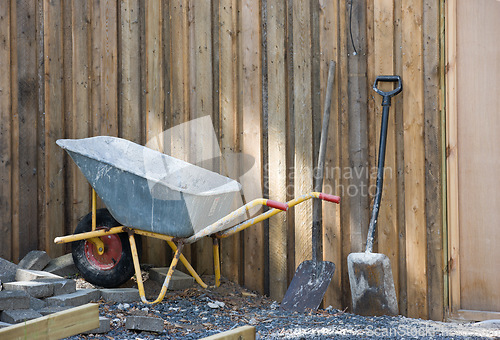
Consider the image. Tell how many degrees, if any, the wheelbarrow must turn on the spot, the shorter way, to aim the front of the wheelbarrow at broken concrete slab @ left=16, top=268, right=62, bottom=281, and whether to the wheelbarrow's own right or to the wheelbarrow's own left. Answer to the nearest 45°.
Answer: approximately 45° to the wheelbarrow's own left

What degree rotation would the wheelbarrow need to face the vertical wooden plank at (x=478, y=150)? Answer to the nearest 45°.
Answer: approximately 135° to its right

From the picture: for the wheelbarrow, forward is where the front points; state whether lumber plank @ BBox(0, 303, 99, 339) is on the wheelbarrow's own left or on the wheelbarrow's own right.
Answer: on the wheelbarrow's own left

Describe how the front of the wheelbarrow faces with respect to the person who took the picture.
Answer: facing away from the viewer and to the left of the viewer

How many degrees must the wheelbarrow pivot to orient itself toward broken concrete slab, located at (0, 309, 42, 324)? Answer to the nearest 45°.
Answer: approximately 90° to its left

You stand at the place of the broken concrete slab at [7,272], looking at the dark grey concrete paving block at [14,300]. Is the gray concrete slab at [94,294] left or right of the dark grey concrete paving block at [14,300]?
left
